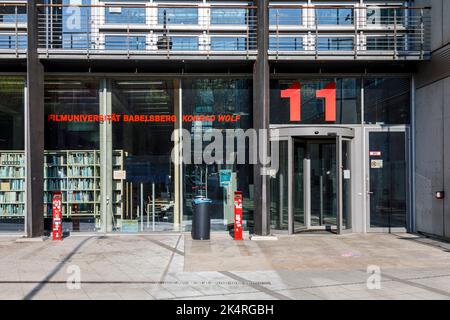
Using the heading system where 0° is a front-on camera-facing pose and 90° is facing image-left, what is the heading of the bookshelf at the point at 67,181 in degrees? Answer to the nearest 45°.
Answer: approximately 0°

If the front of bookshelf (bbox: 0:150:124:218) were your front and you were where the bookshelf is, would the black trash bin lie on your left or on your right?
on your left

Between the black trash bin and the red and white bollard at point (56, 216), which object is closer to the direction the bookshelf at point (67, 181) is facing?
the red and white bollard

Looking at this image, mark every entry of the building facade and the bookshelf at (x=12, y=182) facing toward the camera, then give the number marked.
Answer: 2
